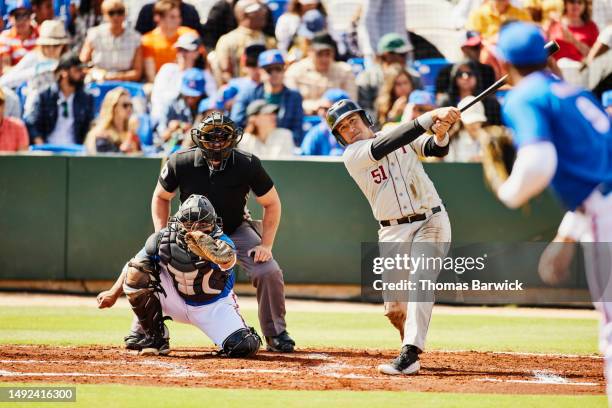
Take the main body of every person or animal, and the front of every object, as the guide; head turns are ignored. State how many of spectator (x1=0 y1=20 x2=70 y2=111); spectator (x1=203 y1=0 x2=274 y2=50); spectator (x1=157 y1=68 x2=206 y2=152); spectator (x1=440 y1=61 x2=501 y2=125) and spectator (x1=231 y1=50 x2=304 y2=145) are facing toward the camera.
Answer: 5

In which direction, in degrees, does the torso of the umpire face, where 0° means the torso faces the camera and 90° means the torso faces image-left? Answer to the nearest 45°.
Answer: approximately 0°

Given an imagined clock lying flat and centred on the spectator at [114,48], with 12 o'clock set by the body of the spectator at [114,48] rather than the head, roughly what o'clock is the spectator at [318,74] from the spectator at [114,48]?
the spectator at [318,74] is roughly at 10 o'clock from the spectator at [114,48].

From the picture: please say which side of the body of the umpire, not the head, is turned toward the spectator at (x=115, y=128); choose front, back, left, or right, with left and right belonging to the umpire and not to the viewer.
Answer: back

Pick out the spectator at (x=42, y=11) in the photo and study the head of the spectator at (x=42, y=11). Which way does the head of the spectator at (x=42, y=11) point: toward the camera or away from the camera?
toward the camera

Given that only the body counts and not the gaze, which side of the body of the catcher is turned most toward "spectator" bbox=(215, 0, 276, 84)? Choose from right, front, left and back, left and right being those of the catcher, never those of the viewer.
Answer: back

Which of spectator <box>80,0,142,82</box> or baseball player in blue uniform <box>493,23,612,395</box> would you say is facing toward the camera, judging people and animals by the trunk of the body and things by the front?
the spectator

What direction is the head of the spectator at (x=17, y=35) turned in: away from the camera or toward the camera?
toward the camera

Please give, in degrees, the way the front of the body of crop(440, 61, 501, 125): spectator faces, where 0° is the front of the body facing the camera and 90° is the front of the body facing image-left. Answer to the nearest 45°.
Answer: approximately 0°

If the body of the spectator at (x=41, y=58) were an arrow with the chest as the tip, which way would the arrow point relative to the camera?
toward the camera

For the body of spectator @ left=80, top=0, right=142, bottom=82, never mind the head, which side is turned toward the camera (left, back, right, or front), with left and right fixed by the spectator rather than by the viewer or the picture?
front

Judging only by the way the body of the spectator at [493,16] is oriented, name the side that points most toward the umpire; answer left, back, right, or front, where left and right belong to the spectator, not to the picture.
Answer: front

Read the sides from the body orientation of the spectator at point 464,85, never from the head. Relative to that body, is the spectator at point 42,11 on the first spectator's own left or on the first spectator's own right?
on the first spectator's own right

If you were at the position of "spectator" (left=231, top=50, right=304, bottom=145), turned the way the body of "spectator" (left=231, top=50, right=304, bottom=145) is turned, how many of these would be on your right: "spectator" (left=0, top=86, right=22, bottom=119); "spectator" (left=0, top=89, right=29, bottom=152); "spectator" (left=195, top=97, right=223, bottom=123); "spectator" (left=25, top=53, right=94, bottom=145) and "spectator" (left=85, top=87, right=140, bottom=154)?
5

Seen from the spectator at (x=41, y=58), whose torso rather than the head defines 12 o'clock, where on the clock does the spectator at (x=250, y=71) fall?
the spectator at (x=250, y=71) is roughly at 10 o'clock from the spectator at (x=41, y=58).

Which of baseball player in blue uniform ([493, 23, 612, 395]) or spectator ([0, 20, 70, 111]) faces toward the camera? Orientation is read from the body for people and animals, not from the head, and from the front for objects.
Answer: the spectator

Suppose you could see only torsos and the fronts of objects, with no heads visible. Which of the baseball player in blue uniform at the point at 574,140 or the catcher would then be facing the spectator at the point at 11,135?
the baseball player in blue uniform

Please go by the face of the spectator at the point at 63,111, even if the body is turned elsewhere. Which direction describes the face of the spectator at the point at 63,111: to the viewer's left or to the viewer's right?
to the viewer's right

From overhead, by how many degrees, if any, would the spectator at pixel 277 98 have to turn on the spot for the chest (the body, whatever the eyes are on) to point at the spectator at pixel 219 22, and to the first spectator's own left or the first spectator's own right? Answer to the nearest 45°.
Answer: approximately 135° to the first spectator's own right
